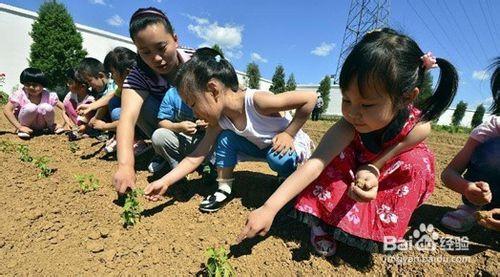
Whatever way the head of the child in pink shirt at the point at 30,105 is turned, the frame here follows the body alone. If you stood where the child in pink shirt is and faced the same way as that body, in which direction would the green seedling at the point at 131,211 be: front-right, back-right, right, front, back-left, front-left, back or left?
front

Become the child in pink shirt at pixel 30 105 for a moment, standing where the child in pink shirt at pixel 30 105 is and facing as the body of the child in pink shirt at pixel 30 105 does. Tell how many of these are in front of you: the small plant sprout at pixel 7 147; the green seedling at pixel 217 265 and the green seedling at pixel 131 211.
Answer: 3

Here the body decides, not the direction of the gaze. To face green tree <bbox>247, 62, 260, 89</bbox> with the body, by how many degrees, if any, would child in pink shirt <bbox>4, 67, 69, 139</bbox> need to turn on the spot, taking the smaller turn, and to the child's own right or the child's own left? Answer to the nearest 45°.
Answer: approximately 135° to the child's own left

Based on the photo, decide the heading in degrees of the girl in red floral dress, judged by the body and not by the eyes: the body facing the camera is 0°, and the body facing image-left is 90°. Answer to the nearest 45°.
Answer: approximately 45°

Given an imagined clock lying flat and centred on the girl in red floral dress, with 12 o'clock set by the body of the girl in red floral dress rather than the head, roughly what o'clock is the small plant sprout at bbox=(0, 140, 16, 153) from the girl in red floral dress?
The small plant sprout is roughly at 2 o'clock from the girl in red floral dress.

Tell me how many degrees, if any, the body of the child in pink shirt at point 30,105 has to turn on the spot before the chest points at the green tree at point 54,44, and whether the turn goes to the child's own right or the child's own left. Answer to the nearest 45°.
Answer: approximately 180°

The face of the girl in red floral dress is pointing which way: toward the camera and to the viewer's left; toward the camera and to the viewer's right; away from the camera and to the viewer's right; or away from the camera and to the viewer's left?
toward the camera and to the viewer's left

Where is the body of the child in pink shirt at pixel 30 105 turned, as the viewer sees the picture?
toward the camera

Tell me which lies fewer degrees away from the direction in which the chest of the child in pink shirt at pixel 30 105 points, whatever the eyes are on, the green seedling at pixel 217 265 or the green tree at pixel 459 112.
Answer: the green seedling

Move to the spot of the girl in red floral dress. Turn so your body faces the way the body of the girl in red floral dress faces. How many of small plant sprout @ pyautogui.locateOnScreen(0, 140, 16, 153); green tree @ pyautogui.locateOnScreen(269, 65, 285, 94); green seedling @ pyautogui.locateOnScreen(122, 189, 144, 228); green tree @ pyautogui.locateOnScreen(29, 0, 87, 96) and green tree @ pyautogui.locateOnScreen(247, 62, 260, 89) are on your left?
0

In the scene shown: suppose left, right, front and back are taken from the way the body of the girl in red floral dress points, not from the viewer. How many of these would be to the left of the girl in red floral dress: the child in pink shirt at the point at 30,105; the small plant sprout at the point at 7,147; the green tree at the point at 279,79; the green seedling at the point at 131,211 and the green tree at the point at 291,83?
0

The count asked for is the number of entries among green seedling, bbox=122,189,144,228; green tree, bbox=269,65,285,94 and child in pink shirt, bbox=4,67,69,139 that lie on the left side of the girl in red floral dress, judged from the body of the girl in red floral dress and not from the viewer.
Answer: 0

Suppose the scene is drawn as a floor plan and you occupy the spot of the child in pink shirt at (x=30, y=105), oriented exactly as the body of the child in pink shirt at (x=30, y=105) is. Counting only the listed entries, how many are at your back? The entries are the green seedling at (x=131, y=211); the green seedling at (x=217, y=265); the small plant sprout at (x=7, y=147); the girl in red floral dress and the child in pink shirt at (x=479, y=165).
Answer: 0

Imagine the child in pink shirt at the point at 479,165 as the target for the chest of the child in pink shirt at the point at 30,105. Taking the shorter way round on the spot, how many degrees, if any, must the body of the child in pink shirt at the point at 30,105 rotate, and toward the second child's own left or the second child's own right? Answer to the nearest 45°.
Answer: approximately 45° to the second child's own left

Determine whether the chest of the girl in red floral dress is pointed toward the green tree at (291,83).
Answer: no

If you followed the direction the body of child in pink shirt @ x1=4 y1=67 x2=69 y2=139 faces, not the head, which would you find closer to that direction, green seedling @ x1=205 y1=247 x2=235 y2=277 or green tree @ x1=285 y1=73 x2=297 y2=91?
the green seedling

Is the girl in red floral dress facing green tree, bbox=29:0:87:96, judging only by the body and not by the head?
no

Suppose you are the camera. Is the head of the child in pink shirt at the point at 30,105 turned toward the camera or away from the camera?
toward the camera

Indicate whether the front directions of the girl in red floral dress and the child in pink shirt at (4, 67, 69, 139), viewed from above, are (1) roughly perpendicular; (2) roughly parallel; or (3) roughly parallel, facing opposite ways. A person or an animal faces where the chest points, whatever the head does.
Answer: roughly perpendicular

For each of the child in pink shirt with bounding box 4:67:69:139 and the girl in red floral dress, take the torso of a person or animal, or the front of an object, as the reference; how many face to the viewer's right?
0
